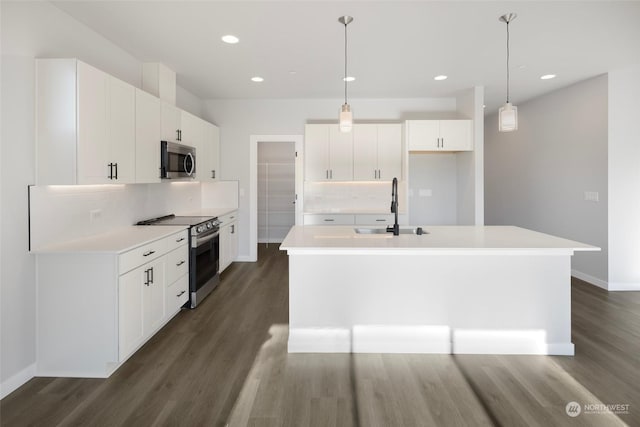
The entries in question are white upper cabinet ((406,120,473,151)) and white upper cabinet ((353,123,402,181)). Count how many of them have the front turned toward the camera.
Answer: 2

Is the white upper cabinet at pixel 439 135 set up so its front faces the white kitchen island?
yes

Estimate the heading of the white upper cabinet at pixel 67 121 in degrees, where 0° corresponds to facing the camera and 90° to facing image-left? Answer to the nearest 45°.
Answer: approximately 315°
